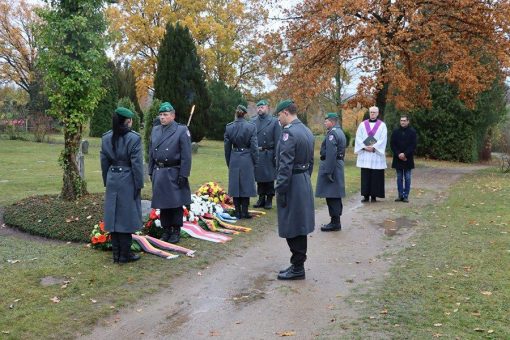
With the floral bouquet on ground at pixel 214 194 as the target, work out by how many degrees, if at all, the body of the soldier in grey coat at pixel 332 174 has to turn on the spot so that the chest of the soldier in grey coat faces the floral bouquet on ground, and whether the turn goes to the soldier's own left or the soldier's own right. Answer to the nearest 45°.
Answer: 0° — they already face it

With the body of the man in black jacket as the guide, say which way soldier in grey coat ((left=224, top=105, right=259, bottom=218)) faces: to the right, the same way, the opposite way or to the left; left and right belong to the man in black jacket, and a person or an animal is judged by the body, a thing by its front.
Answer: the opposite way

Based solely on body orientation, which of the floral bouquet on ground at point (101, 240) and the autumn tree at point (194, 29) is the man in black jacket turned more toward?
the floral bouquet on ground

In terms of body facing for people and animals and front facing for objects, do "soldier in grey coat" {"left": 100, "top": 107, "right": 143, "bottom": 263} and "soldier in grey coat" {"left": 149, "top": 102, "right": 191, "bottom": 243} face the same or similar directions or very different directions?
very different directions

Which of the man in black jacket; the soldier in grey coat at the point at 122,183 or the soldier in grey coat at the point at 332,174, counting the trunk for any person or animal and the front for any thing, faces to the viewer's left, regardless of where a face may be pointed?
the soldier in grey coat at the point at 332,174

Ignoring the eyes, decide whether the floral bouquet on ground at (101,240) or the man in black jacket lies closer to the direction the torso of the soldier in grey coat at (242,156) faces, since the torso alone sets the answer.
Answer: the man in black jacket

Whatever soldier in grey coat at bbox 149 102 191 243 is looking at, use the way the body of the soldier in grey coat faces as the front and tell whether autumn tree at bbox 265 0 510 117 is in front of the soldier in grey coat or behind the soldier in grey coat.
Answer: behind

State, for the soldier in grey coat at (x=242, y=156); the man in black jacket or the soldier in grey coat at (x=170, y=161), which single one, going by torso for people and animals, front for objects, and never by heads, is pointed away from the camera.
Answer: the soldier in grey coat at (x=242, y=156)

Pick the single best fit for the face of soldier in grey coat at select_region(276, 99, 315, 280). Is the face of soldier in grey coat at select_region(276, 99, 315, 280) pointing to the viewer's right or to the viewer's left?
to the viewer's left

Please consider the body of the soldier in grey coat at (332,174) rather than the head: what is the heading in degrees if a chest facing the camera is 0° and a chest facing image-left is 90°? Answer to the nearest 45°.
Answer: approximately 90°

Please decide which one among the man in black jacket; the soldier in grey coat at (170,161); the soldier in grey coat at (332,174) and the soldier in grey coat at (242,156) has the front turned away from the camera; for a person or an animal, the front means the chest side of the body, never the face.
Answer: the soldier in grey coat at (242,156)

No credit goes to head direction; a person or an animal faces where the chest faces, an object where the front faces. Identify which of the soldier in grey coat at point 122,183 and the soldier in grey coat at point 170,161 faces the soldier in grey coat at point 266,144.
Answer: the soldier in grey coat at point 122,183
